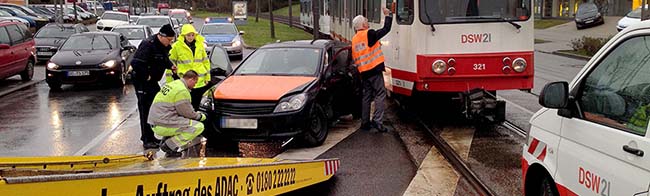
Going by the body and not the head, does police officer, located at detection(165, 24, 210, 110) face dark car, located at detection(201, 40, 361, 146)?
no

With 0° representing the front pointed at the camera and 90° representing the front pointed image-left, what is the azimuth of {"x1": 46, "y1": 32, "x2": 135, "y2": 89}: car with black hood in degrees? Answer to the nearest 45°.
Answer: approximately 45°

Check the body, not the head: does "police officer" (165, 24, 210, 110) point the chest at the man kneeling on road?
yes

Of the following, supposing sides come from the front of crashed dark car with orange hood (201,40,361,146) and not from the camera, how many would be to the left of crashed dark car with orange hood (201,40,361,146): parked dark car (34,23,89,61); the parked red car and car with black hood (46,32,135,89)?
0

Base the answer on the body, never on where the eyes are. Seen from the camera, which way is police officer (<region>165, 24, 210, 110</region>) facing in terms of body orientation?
toward the camera

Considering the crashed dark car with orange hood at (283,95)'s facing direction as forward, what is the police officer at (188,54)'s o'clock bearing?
The police officer is roughly at 2 o'clock from the crashed dark car with orange hood.

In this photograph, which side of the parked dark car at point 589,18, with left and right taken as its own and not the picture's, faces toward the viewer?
front

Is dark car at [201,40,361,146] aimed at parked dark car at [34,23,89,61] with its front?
no

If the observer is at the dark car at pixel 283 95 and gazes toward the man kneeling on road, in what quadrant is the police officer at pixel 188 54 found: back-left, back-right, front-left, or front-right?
front-right

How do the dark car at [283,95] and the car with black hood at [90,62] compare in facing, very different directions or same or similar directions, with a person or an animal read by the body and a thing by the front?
same or similar directions

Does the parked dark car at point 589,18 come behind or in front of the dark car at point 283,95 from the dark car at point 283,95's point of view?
behind

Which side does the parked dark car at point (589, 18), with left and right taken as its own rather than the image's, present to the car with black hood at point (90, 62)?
front

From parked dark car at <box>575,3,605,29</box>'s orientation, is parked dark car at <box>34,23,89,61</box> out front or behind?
out front

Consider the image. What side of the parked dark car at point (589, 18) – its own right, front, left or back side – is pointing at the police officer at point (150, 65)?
front
